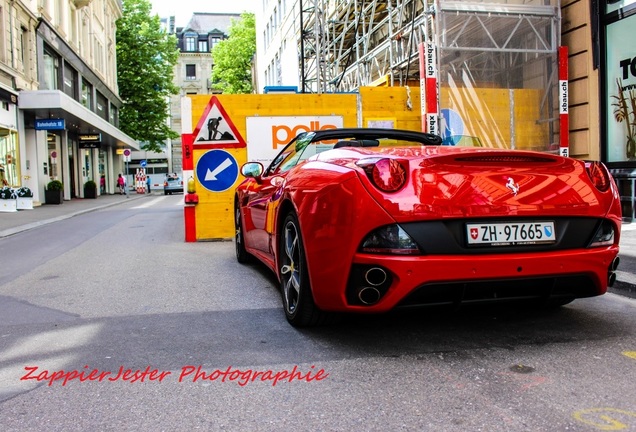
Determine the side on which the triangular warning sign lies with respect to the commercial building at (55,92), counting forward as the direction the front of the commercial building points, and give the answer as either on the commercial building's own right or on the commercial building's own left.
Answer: on the commercial building's own right

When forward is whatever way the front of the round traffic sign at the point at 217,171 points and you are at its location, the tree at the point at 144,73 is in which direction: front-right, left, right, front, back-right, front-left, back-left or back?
back

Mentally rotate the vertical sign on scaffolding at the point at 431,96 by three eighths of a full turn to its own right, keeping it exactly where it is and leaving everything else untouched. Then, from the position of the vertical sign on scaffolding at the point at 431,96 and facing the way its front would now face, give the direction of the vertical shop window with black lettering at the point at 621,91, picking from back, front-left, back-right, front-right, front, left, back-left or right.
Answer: back-right

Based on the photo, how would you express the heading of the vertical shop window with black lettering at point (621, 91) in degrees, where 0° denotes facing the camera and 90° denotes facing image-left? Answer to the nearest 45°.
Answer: approximately 45°

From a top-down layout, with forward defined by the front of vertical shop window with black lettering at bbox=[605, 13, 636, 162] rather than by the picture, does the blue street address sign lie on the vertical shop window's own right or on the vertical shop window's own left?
on the vertical shop window's own right

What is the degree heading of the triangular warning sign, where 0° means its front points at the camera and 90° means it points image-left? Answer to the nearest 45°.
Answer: approximately 0°

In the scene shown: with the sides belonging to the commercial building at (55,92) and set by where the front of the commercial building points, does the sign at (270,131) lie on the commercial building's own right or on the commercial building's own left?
on the commercial building's own right

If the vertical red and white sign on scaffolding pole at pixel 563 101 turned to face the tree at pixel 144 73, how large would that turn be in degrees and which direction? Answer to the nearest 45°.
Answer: approximately 135° to its right

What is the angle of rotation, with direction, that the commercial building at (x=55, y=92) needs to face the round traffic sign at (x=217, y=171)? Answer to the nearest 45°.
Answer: approximately 90° to its right

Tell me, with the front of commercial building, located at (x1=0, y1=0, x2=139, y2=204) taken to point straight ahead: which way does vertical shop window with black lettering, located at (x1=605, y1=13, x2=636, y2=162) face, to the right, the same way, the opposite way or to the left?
the opposite way

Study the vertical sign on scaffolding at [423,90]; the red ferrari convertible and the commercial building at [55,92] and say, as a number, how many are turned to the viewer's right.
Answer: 1

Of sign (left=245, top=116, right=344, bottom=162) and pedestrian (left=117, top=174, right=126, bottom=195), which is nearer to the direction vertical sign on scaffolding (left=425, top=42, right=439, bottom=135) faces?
the sign

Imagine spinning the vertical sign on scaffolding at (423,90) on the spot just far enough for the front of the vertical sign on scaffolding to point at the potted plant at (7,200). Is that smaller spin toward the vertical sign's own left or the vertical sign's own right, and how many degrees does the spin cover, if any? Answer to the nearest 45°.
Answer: approximately 90° to the vertical sign's own right

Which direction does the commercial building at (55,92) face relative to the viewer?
to the viewer's right
